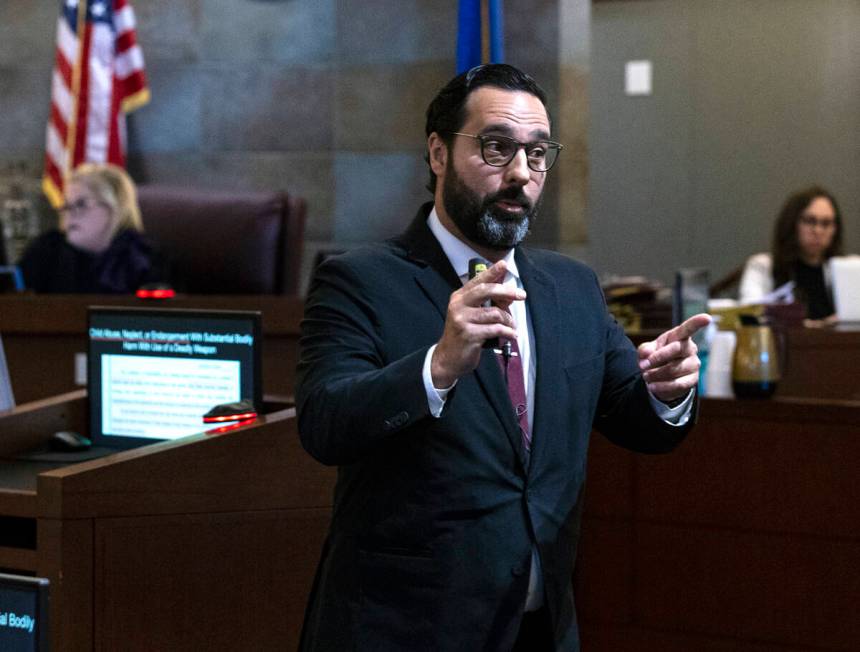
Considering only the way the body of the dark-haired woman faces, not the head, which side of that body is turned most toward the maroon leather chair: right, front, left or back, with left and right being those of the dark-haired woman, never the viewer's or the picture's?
right

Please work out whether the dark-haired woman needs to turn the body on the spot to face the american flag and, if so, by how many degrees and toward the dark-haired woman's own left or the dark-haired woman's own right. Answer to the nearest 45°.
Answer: approximately 135° to the dark-haired woman's own right

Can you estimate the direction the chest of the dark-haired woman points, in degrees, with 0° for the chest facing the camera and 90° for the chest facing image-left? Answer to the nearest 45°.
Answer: approximately 315°

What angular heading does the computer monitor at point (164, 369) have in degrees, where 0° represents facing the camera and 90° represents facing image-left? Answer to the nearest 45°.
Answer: approximately 0°

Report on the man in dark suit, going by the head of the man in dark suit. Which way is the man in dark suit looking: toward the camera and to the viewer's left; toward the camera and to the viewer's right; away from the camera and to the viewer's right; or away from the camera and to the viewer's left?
toward the camera and to the viewer's right

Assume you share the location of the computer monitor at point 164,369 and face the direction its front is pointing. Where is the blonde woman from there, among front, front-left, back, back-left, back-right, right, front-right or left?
back

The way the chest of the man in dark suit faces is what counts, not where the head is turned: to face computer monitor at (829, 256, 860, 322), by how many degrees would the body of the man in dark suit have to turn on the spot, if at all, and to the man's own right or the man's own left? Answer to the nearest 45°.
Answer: approximately 135° to the man's own left

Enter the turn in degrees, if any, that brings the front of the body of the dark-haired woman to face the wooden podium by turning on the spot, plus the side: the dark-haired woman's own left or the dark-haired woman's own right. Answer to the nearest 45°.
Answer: approximately 45° to the dark-haired woman's own right
